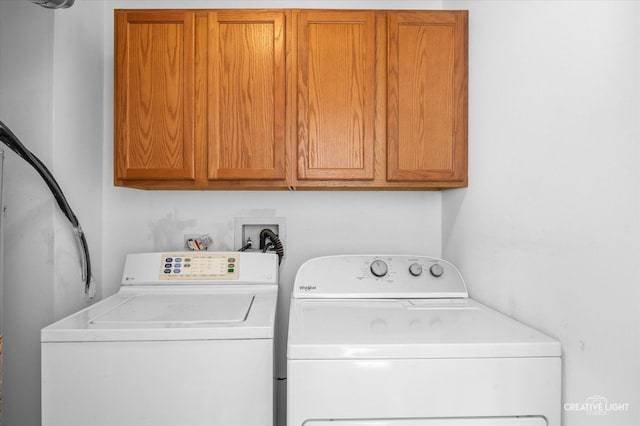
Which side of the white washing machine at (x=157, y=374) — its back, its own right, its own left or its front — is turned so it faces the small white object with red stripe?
back

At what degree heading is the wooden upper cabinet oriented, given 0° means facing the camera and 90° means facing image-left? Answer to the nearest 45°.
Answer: approximately 0°

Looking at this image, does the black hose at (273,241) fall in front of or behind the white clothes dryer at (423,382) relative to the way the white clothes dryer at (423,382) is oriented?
behind

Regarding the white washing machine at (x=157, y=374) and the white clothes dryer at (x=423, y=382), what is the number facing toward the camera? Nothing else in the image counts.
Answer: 2

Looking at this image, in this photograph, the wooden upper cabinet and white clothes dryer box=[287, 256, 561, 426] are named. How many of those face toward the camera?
2
